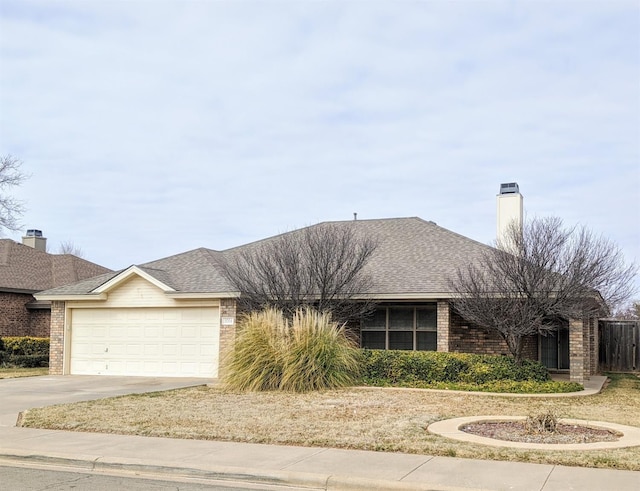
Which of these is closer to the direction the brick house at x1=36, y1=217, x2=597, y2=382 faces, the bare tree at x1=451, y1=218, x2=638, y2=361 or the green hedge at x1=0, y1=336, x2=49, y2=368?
the bare tree

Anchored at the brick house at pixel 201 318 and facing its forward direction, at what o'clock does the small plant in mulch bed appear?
The small plant in mulch bed is roughly at 11 o'clock from the brick house.

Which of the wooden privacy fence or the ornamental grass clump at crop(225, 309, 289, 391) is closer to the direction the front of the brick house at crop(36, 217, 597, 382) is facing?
the ornamental grass clump

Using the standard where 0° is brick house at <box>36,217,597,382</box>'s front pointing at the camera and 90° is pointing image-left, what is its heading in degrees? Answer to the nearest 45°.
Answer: approximately 0°

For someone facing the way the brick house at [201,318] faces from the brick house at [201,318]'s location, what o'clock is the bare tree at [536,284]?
The bare tree is roughly at 10 o'clock from the brick house.

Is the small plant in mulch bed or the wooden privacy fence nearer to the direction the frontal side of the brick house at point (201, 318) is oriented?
the small plant in mulch bed

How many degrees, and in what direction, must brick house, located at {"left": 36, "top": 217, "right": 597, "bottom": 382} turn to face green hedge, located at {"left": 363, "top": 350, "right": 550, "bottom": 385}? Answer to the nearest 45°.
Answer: approximately 45° to its left

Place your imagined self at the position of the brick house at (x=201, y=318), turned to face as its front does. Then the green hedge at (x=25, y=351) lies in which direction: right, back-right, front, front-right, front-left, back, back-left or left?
back-right

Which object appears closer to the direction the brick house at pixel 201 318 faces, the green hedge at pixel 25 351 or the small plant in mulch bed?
the small plant in mulch bed

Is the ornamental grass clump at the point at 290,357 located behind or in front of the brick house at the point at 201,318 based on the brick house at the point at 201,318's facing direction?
in front

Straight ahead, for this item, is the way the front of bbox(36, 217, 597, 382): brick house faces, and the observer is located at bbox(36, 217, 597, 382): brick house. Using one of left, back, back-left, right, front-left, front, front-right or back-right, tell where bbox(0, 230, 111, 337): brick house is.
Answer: back-right

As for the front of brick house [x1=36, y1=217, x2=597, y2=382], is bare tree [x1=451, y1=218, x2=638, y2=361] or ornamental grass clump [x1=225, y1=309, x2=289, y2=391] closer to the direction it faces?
the ornamental grass clump

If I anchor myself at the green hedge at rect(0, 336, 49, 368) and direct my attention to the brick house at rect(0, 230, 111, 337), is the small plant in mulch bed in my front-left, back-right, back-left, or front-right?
back-right

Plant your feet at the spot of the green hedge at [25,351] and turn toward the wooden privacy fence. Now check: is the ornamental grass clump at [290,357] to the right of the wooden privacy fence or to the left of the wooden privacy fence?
right

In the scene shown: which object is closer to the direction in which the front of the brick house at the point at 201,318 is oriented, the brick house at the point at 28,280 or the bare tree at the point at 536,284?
the bare tree
